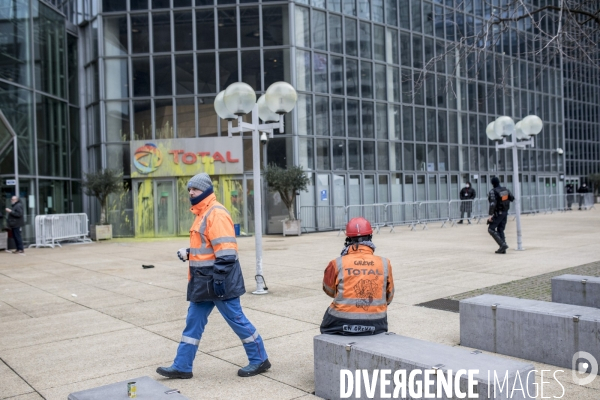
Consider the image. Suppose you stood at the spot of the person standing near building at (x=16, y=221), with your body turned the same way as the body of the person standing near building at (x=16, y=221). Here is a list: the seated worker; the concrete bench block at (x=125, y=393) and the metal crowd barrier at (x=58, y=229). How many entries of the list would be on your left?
2

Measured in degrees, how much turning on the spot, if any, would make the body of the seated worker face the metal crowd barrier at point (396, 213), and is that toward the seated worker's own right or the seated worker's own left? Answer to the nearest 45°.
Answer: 0° — they already face it

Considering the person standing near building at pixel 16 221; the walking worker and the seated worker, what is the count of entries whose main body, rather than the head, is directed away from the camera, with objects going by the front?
1

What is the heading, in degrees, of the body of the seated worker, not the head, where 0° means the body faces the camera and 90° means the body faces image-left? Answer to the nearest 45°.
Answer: approximately 180°

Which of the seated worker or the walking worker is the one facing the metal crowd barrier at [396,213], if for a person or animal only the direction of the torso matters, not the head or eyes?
the seated worker

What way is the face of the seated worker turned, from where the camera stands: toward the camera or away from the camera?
away from the camera

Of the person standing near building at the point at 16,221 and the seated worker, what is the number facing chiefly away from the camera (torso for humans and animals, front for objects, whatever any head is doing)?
1

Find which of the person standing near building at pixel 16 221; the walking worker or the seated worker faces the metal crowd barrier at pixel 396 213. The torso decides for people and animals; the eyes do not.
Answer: the seated worker

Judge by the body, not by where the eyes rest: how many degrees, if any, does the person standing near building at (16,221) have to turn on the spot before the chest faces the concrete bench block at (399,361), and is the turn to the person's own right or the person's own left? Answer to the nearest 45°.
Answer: approximately 90° to the person's own left

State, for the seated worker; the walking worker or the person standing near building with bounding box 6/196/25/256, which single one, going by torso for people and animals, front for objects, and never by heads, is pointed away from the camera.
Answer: the seated worker

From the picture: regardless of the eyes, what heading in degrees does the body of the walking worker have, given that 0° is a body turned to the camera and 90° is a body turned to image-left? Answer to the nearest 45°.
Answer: approximately 90°
